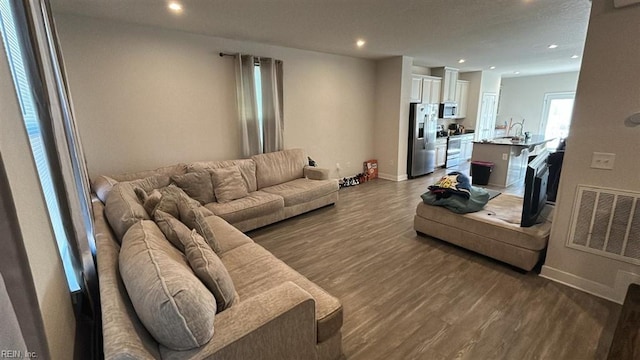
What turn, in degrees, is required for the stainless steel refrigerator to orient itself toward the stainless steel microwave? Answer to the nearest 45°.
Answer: approximately 90° to its left

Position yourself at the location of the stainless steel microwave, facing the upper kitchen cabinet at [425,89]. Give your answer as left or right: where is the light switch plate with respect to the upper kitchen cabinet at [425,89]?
left

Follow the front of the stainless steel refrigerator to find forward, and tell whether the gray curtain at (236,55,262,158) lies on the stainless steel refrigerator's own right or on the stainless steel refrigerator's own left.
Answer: on the stainless steel refrigerator's own right

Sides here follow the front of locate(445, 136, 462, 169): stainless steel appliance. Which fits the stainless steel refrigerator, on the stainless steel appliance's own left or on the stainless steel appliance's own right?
on the stainless steel appliance's own right

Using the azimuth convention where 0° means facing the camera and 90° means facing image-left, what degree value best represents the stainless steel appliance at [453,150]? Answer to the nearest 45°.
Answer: approximately 315°

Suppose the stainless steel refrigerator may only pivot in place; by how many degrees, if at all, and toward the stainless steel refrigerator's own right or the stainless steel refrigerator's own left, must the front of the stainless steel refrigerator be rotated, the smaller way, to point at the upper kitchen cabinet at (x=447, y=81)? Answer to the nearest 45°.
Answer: approximately 135° to the stainless steel refrigerator's own left

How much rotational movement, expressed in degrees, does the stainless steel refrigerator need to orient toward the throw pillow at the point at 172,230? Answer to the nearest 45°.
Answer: approximately 45° to its right
